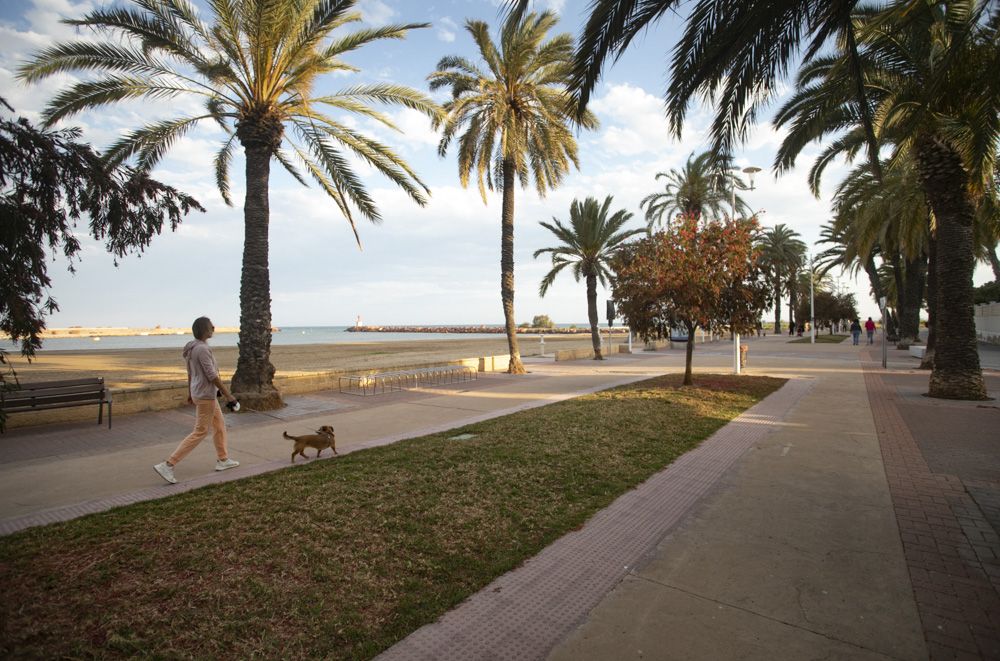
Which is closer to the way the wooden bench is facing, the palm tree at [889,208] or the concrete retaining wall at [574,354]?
the palm tree

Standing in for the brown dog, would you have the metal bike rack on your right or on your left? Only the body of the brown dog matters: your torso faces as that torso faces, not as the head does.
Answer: on your left

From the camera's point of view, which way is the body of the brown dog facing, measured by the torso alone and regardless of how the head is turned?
to the viewer's right

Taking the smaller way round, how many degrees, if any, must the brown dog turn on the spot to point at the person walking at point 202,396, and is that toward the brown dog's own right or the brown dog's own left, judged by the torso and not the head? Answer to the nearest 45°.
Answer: approximately 180°

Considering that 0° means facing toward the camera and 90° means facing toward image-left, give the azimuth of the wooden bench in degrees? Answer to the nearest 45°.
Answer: approximately 315°

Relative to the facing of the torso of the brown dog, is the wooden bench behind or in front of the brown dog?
behind

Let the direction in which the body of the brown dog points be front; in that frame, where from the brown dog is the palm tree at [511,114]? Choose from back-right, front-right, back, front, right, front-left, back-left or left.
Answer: front-left

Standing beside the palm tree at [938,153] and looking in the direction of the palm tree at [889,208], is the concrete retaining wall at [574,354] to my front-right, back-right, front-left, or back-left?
front-left

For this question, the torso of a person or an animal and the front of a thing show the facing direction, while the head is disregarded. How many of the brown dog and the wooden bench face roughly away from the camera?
0

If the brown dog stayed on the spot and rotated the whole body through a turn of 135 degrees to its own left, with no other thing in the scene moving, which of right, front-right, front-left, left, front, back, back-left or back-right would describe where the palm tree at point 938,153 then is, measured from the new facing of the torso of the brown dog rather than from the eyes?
back-right

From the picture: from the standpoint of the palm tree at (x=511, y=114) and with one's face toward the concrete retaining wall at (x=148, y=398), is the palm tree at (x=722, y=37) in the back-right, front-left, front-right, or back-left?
front-left
